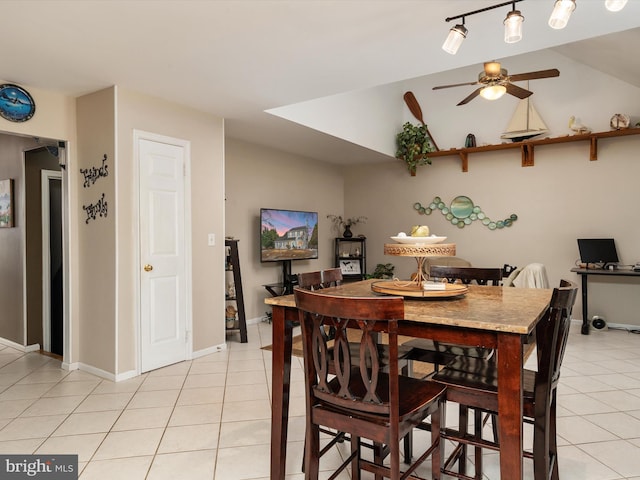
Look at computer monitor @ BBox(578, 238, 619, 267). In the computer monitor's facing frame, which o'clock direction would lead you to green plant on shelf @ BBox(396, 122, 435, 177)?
The green plant on shelf is roughly at 3 o'clock from the computer monitor.

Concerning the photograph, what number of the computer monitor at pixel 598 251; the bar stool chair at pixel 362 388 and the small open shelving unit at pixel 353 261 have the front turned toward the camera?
2

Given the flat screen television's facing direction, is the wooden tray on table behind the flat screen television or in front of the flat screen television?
in front

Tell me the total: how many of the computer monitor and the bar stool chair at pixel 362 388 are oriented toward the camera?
1

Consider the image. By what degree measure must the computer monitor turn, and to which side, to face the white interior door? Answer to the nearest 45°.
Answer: approximately 45° to its right

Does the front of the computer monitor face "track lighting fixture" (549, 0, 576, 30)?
yes

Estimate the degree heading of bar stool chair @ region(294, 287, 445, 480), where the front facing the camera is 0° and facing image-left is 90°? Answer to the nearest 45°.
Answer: approximately 225°

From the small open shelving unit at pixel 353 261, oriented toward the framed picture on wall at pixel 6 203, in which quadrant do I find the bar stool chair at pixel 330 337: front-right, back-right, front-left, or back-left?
front-left

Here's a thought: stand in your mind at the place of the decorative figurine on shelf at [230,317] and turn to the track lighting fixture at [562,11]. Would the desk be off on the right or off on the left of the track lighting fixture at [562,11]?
left

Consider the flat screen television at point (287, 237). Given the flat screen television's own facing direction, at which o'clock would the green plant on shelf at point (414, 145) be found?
The green plant on shelf is roughly at 10 o'clock from the flat screen television.

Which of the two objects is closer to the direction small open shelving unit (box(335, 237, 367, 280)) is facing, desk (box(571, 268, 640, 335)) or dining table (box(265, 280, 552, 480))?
the dining table

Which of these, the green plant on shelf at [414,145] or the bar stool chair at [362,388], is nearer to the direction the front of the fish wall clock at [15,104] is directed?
the bar stool chair

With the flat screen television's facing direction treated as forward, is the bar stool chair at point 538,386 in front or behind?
in front

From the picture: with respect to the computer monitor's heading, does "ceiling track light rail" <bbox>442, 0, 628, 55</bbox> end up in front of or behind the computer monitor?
in front

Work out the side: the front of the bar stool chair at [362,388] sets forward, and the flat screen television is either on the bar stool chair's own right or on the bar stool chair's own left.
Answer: on the bar stool chair's own left

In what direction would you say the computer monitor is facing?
toward the camera

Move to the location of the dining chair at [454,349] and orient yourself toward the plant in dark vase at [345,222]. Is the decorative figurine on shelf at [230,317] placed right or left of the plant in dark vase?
left

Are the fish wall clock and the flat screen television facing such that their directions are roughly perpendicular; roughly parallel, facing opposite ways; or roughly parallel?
roughly parallel

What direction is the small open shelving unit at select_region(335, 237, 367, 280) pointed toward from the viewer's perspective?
toward the camera
